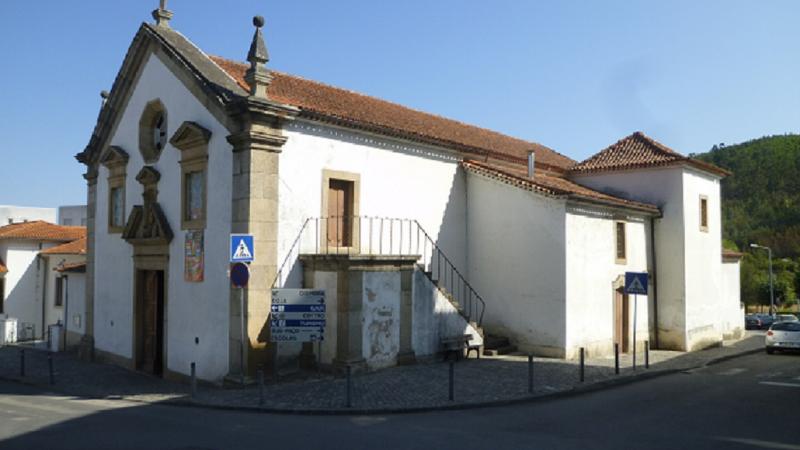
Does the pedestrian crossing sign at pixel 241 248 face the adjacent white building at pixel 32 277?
no

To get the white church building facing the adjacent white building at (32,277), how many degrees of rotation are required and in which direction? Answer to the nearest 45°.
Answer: approximately 90° to its right

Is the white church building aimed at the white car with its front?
no

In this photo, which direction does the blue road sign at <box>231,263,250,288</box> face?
toward the camera

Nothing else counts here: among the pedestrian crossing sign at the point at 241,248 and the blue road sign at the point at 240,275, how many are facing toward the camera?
2

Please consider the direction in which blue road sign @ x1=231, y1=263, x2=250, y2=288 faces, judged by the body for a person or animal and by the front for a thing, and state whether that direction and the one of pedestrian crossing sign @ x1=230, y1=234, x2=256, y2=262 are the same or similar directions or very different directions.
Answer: same or similar directions

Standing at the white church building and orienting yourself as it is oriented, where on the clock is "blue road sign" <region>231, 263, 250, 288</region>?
The blue road sign is roughly at 11 o'clock from the white church building.
